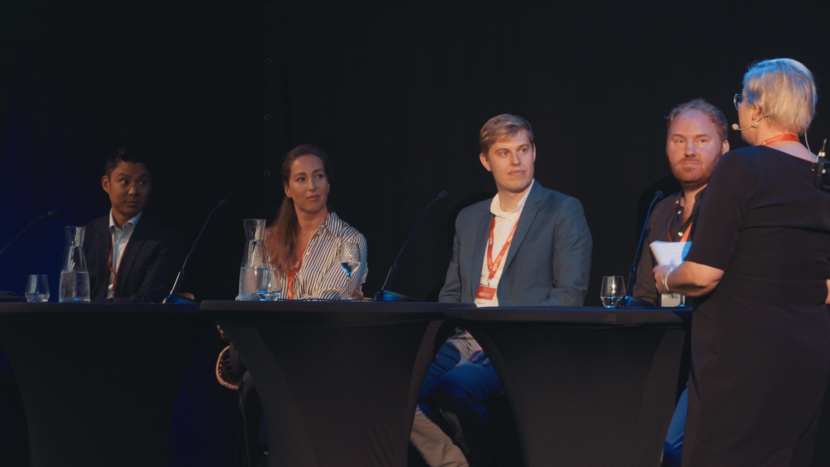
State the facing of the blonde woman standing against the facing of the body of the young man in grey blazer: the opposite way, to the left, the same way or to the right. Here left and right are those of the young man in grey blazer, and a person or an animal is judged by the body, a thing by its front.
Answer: to the right

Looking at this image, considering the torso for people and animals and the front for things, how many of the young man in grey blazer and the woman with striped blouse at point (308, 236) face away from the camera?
0

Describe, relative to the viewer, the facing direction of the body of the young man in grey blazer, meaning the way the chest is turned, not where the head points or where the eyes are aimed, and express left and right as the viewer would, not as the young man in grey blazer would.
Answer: facing the viewer and to the left of the viewer

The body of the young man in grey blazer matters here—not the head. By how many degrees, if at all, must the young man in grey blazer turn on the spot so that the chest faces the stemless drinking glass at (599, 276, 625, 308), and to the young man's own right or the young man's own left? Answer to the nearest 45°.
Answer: approximately 45° to the young man's own left

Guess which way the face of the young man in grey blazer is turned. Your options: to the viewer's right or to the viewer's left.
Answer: to the viewer's right

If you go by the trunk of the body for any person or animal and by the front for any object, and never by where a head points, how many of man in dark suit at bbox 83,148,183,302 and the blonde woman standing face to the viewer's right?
0

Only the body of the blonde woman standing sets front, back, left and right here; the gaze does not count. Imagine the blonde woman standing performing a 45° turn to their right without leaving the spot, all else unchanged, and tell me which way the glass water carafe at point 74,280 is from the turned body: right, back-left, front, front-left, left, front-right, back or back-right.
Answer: left

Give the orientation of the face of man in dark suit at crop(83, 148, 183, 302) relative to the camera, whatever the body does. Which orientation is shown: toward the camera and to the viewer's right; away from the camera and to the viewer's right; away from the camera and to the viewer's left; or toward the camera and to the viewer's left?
toward the camera and to the viewer's right

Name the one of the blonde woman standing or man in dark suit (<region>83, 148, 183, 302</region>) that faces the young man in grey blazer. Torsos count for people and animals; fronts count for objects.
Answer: the blonde woman standing

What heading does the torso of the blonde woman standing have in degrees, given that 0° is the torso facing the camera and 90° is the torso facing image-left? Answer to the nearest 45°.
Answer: approximately 135°
